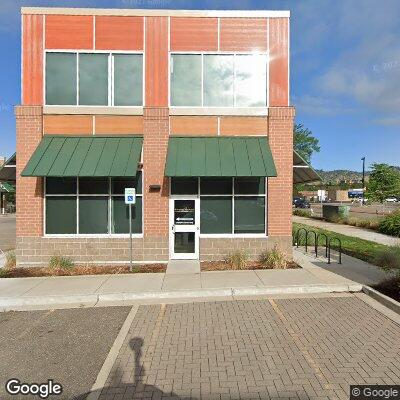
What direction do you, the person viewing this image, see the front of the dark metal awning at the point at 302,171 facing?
facing to the right of the viewer

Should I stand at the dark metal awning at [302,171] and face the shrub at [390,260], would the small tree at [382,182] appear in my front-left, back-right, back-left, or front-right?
back-left

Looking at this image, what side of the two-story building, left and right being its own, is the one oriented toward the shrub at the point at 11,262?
right

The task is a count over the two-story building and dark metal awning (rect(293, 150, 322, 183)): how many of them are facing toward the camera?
1

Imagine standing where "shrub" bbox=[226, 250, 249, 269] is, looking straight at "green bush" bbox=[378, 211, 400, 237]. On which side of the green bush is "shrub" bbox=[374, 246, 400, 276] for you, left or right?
right

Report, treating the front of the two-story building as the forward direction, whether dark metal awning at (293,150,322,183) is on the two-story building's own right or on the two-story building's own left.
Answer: on the two-story building's own left

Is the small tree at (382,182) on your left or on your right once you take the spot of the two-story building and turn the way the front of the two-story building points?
on your left

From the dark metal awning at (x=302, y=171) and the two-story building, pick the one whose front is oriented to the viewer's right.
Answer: the dark metal awning

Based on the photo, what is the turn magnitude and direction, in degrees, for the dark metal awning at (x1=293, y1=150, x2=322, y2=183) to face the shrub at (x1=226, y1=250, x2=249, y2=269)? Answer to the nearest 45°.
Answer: approximately 135° to its right

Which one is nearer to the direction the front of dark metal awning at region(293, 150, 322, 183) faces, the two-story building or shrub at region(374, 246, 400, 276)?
the shrub

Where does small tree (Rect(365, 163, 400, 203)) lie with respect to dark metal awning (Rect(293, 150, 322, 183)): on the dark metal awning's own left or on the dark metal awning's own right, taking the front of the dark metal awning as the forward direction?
on the dark metal awning's own left

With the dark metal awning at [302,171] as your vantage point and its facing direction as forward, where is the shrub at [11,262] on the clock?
The shrub is roughly at 5 o'clock from the dark metal awning.

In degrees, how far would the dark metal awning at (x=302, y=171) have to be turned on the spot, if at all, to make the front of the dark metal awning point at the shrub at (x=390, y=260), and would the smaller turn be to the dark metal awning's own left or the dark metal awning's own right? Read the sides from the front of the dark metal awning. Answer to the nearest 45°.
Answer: approximately 45° to the dark metal awning's own right

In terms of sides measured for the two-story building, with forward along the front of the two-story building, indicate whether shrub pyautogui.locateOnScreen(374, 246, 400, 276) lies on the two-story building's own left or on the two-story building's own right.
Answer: on the two-story building's own left
